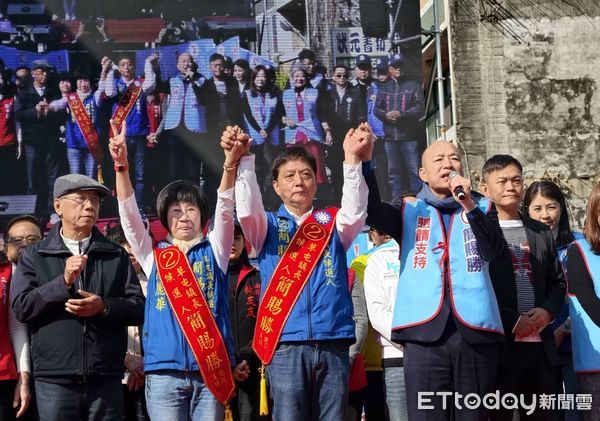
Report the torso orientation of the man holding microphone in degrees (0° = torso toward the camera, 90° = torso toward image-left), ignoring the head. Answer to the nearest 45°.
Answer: approximately 0°

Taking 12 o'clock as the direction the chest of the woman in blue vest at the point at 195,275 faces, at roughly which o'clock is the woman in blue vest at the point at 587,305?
the woman in blue vest at the point at 587,305 is roughly at 9 o'clock from the woman in blue vest at the point at 195,275.

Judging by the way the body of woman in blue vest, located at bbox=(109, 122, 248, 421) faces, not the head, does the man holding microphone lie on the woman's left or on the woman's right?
on the woman's left

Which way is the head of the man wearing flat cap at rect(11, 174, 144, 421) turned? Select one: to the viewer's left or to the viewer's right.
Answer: to the viewer's right

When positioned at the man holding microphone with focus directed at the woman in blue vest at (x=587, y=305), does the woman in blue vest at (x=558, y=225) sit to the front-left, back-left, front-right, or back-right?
front-left

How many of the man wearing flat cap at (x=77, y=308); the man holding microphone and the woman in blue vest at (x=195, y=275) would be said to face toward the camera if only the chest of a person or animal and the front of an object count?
3

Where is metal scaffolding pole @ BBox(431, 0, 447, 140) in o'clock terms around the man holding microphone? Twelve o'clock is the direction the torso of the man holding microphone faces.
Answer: The metal scaffolding pole is roughly at 6 o'clock from the man holding microphone.

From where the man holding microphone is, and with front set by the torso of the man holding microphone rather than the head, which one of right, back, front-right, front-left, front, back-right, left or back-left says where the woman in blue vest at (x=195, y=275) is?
right

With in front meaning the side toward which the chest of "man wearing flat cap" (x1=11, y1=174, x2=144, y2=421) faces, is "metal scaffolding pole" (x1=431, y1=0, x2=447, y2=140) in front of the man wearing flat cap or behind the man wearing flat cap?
behind

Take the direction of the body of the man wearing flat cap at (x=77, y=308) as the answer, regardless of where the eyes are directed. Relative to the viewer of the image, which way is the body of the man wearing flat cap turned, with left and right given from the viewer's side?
facing the viewer

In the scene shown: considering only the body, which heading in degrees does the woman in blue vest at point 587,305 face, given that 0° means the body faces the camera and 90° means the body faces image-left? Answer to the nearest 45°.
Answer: approximately 315°

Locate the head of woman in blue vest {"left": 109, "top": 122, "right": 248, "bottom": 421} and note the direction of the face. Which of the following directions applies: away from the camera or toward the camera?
toward the camera
